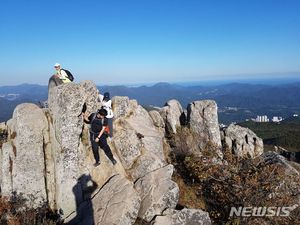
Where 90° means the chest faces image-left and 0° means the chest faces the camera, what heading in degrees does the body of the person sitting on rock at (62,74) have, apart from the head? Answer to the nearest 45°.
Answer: approximately 45°

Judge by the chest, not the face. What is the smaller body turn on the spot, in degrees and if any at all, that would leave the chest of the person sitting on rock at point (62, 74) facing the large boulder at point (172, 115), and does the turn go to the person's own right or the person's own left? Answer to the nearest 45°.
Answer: approximately 180°

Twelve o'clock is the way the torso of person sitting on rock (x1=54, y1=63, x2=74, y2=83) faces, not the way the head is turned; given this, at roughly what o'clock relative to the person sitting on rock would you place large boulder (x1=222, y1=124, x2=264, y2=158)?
The large boulder is roughly at 7 o'clock from the person sitting on rock.
